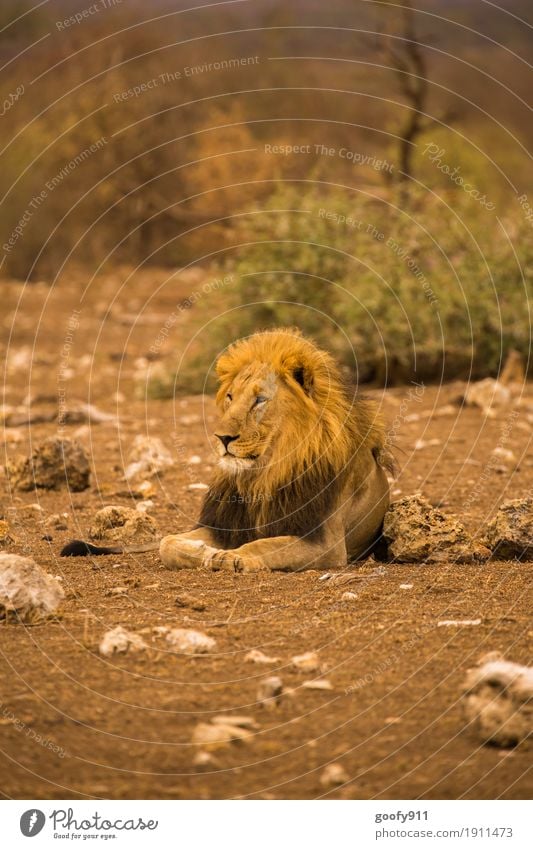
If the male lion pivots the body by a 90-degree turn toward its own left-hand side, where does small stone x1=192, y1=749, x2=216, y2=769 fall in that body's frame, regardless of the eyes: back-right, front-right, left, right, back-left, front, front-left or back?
front-right

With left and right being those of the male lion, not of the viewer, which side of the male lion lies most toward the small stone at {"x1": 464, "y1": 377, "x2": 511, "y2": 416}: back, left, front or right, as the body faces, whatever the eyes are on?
back

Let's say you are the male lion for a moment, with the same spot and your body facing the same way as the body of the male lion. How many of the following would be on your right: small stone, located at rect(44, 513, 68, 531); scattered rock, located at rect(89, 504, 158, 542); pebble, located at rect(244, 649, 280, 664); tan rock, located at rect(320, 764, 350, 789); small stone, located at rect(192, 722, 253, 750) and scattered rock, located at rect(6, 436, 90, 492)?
3

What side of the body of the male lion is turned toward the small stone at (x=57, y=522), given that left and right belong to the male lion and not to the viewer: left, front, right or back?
right

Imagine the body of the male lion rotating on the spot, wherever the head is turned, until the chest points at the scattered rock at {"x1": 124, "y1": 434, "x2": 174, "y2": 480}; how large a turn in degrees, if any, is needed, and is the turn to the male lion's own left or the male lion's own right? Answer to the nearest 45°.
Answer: approximately 135° to the male lion's own right

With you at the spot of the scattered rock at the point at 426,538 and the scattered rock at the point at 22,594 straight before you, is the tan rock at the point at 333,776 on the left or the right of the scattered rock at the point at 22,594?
left

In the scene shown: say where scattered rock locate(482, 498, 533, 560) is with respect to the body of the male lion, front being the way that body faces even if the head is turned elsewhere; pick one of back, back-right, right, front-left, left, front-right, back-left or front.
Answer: back-left

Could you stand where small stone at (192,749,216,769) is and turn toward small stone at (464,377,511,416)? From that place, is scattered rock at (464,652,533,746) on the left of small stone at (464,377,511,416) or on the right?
right

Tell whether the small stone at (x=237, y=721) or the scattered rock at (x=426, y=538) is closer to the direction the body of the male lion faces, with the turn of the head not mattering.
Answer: the small stone

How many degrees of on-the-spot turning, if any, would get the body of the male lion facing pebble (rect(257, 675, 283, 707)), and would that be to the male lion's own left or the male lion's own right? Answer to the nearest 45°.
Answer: approximately 45° to the male lion's own left

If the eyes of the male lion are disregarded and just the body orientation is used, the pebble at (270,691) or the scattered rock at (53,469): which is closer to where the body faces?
the pebble

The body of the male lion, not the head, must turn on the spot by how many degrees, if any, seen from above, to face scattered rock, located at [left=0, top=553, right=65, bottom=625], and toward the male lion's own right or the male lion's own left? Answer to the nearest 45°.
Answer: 0° — it already faces it

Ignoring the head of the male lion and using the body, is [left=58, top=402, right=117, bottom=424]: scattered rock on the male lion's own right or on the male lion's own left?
on the male lion's own right

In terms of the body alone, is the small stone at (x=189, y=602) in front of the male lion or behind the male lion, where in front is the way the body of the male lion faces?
in front

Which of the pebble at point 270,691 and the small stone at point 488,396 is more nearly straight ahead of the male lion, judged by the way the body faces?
the pebble

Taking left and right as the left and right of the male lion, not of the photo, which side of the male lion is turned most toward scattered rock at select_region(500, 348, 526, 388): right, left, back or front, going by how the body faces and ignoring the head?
back

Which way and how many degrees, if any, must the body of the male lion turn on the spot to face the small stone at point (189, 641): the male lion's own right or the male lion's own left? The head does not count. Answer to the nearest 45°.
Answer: approximately 45° to the male lion's own left

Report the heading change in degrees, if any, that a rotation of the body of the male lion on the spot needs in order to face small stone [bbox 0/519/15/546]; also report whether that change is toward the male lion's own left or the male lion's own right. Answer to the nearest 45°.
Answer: approximately 90° to the male lion's own right

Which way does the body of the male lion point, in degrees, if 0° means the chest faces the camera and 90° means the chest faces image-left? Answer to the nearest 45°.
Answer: approximately 45°

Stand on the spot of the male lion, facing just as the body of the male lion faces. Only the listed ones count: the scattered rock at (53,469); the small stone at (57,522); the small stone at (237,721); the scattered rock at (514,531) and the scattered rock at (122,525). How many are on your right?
3
